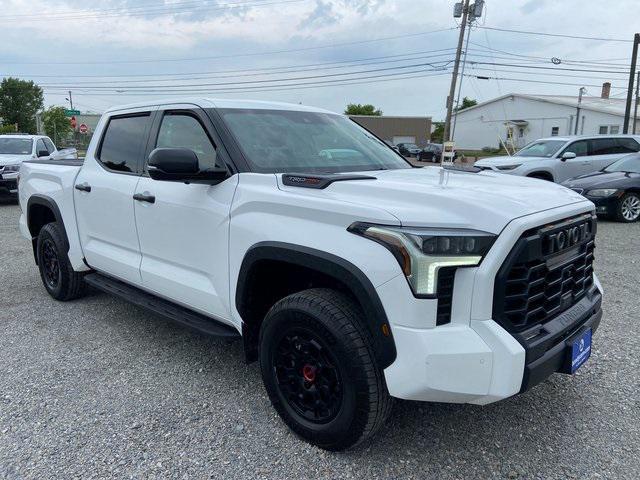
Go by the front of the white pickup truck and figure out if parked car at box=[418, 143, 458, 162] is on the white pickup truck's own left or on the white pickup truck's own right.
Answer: on the white pickup truck's own left

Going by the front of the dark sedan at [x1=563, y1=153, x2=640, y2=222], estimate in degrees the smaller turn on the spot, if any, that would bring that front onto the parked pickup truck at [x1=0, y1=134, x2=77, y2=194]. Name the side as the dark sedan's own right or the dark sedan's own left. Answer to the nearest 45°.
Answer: approximately 45° to the dark sedan's own right

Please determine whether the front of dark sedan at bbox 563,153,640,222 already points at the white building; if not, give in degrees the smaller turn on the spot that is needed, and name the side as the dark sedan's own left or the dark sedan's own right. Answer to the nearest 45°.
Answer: approximately 135° to the dark sedan's own right

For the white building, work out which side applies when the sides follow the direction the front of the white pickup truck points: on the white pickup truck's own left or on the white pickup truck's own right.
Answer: on the white pickup truck's own left

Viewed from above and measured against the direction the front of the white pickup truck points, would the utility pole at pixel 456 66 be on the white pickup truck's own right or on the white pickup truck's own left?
on the white pickup truck's own left

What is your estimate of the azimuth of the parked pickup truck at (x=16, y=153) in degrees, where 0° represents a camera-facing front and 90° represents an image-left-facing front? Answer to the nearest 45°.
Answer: approximately 45°

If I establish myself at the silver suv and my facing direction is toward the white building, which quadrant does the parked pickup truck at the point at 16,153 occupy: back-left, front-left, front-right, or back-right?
back-left

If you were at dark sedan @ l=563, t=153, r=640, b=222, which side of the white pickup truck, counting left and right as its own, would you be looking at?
left

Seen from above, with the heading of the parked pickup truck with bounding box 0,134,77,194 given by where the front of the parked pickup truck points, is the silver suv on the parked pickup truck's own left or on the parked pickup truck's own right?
on the parked pickup truck's own left

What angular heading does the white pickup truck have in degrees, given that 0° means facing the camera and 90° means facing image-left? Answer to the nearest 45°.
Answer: approximately 315°
